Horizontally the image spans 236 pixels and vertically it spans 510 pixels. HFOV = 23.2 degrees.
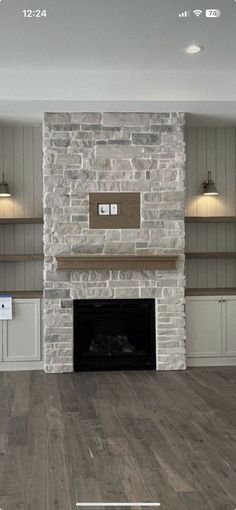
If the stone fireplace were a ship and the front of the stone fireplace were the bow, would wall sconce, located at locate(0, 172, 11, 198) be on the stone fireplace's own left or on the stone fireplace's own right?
on the stone fireplace's own right

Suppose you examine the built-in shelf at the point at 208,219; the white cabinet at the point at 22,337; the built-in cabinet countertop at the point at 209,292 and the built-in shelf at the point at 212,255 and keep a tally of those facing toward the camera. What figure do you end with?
4

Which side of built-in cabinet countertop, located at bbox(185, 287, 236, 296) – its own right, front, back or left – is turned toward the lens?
front

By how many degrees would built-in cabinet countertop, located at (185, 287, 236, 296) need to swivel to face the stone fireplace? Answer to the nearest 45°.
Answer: approximately 45° to its right

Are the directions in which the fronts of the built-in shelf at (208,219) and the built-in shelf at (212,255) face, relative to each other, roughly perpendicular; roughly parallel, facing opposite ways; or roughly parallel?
roughly parallel

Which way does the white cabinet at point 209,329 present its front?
toward the camera

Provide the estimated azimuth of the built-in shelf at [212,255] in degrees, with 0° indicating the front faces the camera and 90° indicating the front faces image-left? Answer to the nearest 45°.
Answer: approximately 0°

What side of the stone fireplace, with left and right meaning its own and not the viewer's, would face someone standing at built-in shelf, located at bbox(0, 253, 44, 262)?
right

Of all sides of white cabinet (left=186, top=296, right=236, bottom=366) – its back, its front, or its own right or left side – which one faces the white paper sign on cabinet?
right

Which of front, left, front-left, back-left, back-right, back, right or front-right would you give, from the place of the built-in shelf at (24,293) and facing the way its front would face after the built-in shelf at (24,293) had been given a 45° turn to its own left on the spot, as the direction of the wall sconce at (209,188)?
front-left

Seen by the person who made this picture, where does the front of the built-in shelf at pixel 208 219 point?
facing the viewer
